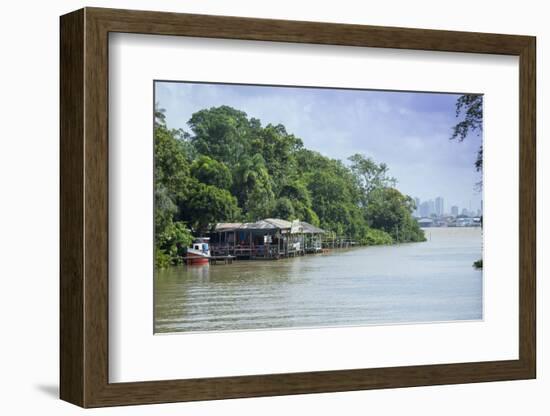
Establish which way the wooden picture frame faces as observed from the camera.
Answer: facing the viewer and to the right of the viewer
